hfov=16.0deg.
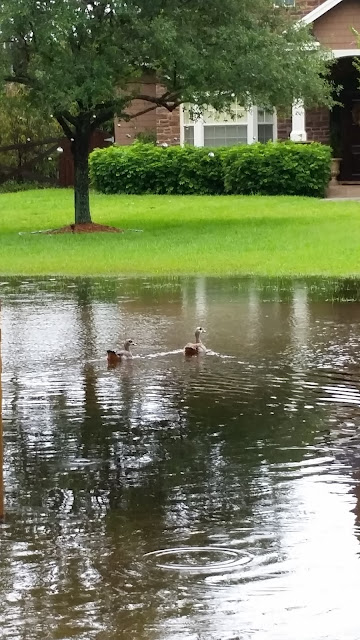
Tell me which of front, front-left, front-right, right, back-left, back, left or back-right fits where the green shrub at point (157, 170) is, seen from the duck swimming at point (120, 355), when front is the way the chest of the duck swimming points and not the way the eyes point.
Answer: left

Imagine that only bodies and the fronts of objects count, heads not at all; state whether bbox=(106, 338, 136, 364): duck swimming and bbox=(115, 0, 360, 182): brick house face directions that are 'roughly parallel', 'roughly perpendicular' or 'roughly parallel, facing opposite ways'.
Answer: roughly perpendicular

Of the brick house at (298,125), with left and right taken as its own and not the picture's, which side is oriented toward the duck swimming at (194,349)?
front

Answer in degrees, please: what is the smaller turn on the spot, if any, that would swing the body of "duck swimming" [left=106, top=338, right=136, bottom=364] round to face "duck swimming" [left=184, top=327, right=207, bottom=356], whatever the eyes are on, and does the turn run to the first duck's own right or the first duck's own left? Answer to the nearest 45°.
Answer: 0° — it already faces it

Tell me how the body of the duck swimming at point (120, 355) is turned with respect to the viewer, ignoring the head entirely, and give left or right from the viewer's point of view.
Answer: facing to the right of the viewer

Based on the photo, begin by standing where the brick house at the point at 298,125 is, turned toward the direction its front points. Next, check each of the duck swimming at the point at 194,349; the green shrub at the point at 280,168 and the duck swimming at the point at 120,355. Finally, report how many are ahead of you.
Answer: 3

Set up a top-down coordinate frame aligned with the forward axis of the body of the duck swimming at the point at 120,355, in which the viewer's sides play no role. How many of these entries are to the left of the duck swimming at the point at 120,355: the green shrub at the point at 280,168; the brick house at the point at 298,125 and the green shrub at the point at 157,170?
3

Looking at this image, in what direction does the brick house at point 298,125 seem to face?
toward the camera

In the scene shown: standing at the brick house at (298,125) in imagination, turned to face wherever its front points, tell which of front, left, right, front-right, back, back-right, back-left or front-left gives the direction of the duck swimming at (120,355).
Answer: front

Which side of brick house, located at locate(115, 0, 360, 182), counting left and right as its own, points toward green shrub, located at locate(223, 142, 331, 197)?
front
